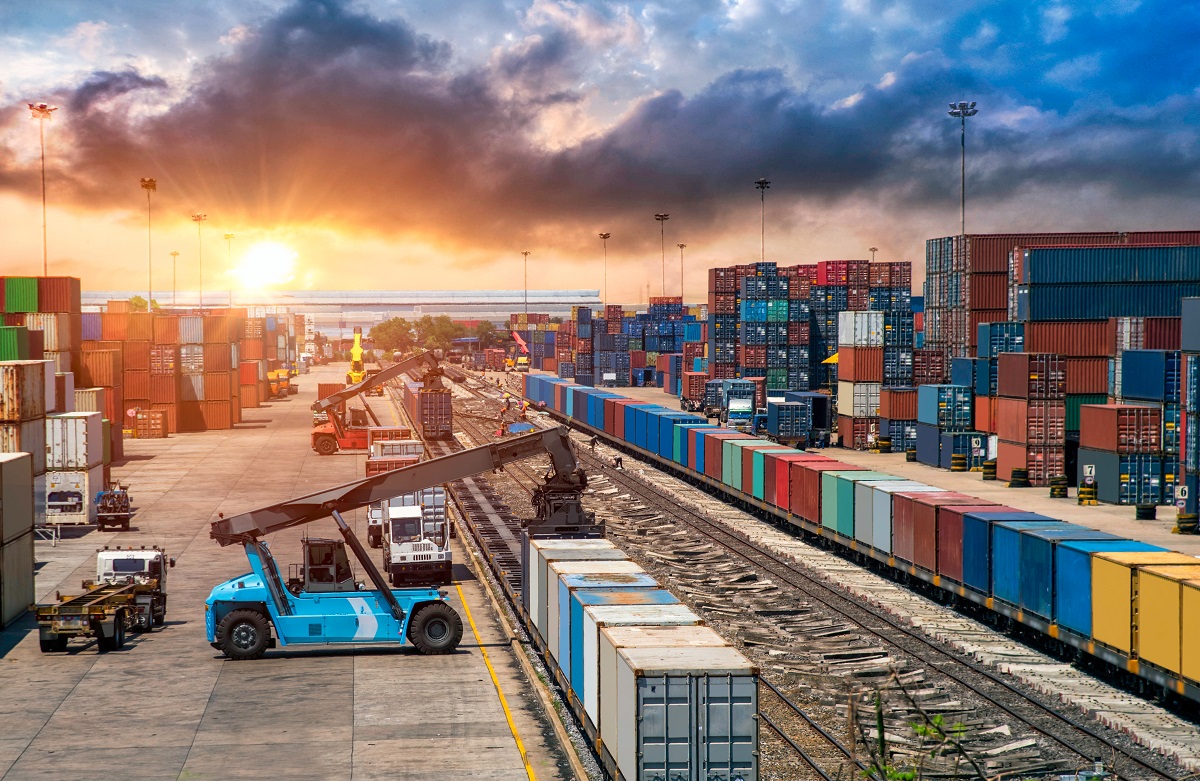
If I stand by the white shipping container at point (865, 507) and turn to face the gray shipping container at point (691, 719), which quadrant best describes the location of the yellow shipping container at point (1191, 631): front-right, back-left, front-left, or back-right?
front-left

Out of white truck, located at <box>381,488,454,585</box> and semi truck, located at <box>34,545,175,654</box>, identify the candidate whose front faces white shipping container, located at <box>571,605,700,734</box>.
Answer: the white truck

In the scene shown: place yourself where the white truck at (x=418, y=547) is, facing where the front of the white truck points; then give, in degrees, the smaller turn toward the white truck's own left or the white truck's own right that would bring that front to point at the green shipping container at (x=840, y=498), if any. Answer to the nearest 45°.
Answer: approximately 90° to the white truck's own left

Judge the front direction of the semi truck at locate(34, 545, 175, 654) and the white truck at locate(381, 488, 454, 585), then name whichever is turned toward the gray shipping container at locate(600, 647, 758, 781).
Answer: the white truck

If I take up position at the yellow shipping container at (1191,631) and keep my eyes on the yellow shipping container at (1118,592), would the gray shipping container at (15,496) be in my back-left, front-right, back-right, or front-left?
front-left

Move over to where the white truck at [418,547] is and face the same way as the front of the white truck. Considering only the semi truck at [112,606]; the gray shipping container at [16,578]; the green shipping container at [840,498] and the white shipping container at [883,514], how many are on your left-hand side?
2

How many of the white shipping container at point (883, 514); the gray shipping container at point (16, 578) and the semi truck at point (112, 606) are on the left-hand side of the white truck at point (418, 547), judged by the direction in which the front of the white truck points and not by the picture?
1

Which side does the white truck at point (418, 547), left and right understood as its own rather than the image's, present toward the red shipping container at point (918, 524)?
left

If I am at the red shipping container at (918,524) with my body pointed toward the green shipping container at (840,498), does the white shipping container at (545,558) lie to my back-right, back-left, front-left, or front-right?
back-left

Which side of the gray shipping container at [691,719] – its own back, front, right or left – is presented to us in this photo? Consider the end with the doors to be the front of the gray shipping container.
front

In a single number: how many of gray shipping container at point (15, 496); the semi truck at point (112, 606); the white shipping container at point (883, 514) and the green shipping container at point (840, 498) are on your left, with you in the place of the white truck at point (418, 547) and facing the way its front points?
2

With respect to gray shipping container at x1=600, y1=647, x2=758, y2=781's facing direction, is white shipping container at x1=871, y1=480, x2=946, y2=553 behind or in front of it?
behind

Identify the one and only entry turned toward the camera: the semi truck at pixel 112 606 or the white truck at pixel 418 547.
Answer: the white truck
